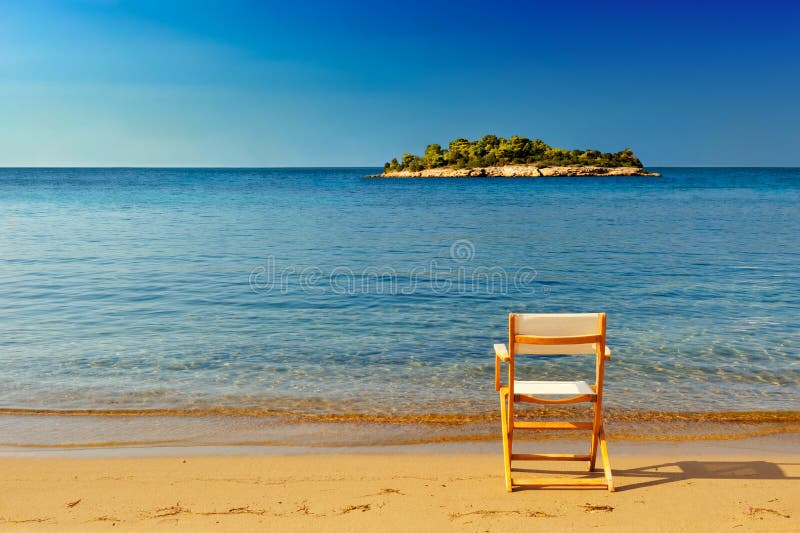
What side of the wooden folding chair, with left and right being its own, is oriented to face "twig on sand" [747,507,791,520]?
right

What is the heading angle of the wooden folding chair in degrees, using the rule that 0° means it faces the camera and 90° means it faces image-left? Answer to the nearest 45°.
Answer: approximately 180°

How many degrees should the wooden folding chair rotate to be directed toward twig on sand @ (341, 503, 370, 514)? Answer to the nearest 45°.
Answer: approximately 135° to its left
